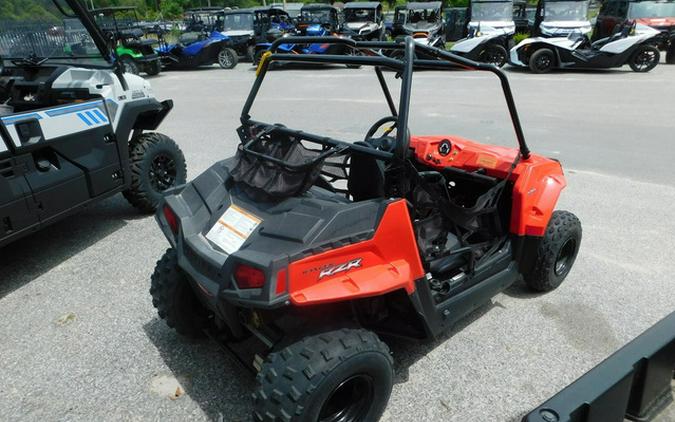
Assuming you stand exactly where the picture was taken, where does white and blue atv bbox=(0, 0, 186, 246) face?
facing away from the viewer and to the right of the viewer

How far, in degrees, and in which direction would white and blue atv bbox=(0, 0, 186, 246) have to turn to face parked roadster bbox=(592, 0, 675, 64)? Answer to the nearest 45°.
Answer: approximately 45° to its right

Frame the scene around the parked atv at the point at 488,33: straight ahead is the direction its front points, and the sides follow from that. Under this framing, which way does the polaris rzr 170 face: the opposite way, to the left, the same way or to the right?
the opposite way

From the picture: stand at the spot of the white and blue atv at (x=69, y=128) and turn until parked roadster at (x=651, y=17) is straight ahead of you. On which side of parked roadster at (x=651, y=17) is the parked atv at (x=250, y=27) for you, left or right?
left

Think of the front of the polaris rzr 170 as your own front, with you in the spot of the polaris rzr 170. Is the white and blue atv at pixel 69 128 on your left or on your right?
on your left
